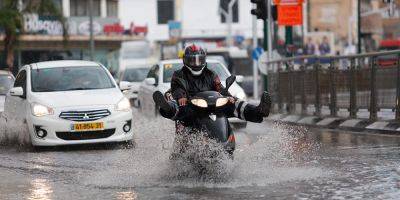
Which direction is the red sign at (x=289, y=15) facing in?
toward the camera

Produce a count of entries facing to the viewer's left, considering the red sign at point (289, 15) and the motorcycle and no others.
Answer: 0

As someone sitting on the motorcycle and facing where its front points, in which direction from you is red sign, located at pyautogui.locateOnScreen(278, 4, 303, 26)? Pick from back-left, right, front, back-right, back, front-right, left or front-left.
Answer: back

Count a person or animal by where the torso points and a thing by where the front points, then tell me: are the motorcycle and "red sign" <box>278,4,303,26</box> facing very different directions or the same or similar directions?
same or similar directions

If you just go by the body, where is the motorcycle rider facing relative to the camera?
toward the camera

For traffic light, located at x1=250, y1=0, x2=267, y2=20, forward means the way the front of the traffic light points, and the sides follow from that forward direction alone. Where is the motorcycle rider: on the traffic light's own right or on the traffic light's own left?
on the traffic light's own left

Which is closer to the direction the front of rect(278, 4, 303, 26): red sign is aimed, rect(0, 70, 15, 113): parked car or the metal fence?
the metal fence

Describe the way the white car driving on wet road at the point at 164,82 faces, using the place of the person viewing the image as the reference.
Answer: facing the viewer and to the right of the viewer

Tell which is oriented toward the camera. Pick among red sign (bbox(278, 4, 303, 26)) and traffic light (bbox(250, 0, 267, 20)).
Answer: the red sign

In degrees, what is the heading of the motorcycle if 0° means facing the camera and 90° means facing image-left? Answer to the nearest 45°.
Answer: approximately 0°
